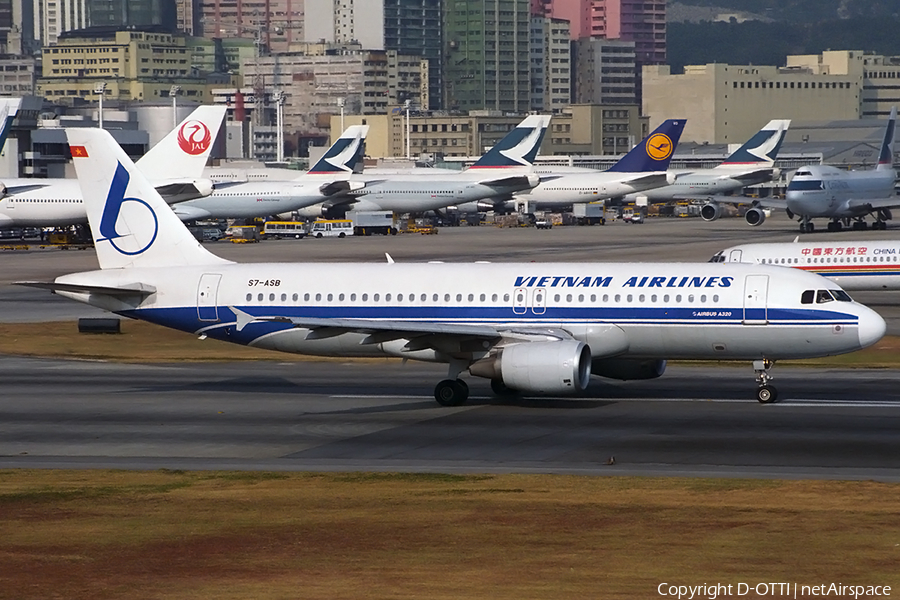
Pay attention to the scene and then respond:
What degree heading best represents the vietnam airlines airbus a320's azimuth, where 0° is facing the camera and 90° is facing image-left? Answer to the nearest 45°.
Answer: approximately 270°
